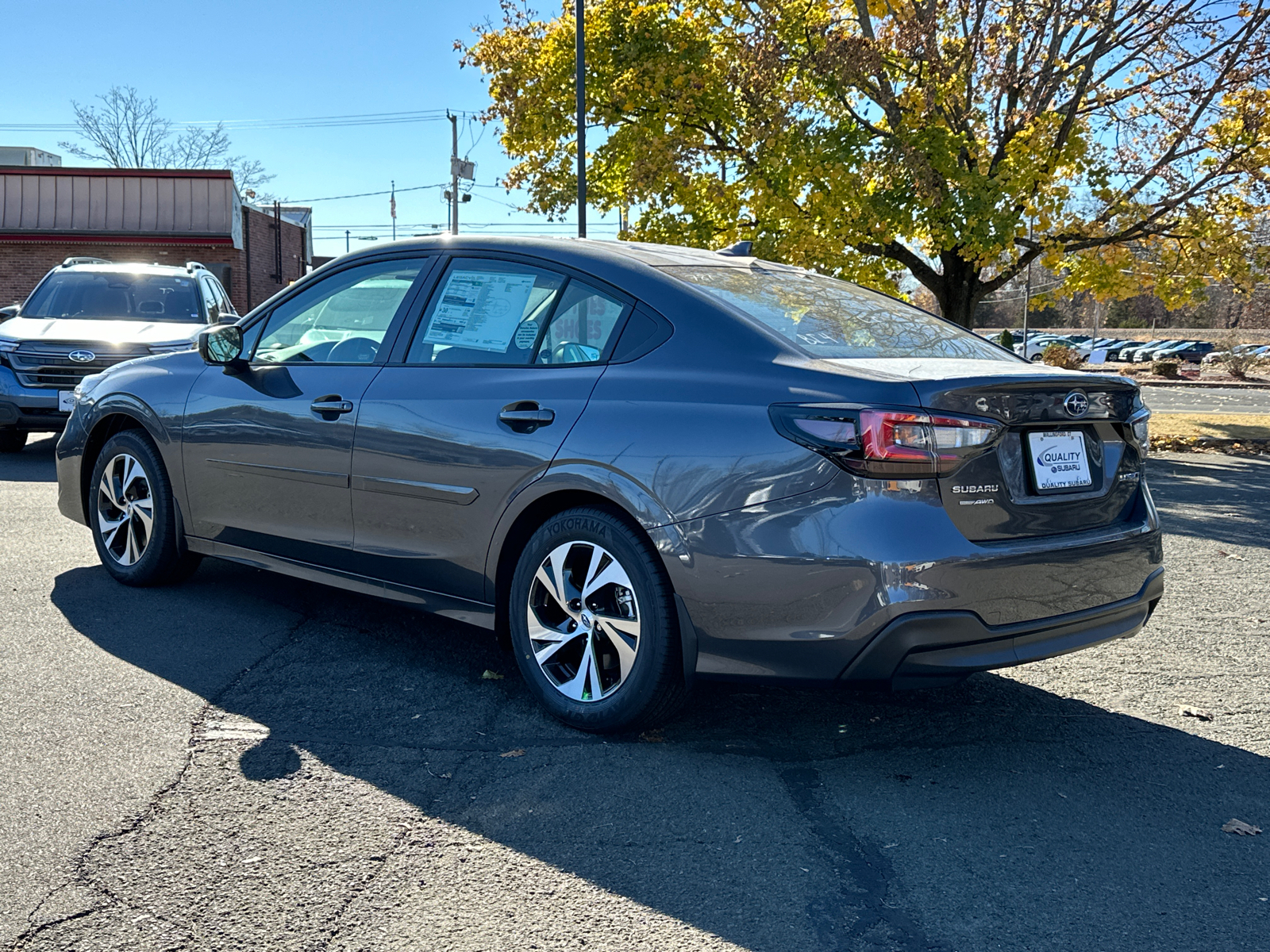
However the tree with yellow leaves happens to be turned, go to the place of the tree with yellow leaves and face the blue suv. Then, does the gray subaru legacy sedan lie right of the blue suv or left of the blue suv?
left

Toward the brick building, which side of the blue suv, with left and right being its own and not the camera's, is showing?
back

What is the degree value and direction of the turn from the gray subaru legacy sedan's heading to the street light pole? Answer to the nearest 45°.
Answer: approximately 45° to its right

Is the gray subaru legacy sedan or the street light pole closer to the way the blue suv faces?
the gray subaru legacy sedan

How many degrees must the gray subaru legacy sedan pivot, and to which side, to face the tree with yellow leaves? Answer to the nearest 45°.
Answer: approximately 45° to its right

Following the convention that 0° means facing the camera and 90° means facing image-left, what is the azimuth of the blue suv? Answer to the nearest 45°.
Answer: approximately 0°

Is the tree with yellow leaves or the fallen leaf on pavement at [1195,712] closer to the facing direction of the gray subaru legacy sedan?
the tree with yellow leaves

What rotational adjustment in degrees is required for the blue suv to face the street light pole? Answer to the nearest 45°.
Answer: approximately 135° to its left

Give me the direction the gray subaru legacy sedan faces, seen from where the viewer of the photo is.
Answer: facing away from the viewer and to the left of the viewer

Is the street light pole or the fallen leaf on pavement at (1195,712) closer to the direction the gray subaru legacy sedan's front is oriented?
the street light pole

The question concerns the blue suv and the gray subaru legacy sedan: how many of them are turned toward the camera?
1

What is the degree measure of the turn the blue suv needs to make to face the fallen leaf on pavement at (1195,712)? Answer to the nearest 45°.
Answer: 0° — it already faces it
